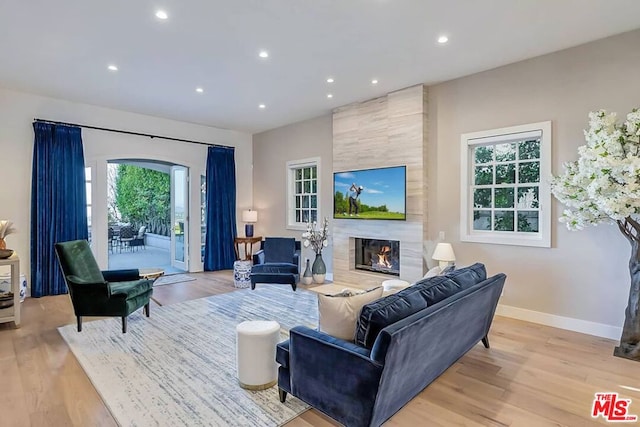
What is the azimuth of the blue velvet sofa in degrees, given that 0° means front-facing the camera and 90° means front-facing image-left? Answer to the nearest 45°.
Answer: approximately 135°

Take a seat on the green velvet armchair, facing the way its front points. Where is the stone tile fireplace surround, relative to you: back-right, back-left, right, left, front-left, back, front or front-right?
front-left

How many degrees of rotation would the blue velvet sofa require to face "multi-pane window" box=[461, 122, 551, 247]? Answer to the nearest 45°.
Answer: approximately 90° to its right

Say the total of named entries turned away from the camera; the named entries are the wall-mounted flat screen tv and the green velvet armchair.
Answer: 0

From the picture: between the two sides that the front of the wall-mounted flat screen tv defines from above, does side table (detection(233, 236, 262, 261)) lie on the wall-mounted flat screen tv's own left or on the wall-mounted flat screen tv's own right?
on the wall-mounted flat screen tv's own right

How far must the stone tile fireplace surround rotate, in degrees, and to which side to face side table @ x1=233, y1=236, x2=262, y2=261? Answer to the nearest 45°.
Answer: approximately 90° to its right

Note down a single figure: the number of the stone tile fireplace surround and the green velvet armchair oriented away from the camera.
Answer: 0

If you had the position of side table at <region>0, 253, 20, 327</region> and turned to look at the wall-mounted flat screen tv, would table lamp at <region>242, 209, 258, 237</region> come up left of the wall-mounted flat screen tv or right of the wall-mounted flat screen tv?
left

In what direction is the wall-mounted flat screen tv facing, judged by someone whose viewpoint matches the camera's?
facing the viewer and to the left of the viewer

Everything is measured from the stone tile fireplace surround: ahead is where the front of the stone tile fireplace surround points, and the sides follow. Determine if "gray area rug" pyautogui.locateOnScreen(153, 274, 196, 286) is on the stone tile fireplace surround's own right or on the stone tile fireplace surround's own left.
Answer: on the stone tile fireplace surround's own right

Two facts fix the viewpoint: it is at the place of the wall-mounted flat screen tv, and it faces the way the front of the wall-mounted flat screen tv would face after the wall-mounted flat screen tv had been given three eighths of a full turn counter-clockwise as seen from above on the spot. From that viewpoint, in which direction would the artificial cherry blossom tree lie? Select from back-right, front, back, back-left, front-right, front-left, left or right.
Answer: front-right

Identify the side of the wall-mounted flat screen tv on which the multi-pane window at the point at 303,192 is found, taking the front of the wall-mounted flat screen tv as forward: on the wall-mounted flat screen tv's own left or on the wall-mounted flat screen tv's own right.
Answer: on the wall-mounted flat screen tv's own right

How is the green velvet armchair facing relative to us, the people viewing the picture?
facing the viewer and to the right of the viewer

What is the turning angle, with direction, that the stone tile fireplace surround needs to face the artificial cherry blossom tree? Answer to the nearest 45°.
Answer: approximately 90° to its left

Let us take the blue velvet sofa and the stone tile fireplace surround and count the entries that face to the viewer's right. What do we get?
0

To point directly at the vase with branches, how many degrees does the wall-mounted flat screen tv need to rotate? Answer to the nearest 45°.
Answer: approximately 90° to its right
